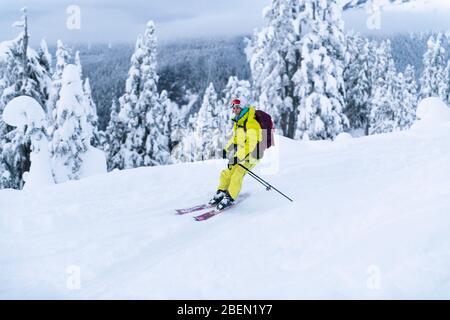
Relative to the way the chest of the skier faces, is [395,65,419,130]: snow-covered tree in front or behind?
behind

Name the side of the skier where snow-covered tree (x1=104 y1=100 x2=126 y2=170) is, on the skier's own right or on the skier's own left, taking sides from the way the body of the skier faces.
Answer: on the skier's own right

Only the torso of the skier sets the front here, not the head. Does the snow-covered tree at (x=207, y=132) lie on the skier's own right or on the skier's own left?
on the skier's own right

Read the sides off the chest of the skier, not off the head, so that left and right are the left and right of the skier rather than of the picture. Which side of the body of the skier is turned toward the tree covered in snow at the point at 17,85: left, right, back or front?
right

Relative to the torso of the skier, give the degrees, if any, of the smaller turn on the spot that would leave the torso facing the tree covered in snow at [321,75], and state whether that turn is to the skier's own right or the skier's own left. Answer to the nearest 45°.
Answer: approximately 135° to the skier's own right

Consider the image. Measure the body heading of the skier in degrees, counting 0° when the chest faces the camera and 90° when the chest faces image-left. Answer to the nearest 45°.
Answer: approximately 45°
